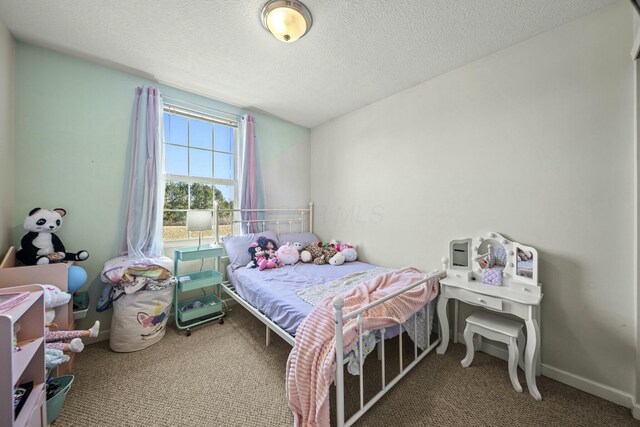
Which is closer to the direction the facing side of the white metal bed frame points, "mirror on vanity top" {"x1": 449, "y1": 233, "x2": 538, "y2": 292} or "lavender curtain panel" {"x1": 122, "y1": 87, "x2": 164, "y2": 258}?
the mirror on vanity top

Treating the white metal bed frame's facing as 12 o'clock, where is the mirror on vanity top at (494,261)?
The mirror on vanity top is roughly at 10 o'clock from the white metal bed frame.

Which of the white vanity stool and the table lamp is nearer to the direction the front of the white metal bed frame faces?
the white vanity stool

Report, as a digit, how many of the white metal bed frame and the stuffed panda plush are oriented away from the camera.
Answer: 0

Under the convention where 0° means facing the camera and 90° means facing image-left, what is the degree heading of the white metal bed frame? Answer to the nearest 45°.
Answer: approximately 315°

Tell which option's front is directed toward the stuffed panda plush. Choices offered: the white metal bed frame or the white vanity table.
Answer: the white vanity table

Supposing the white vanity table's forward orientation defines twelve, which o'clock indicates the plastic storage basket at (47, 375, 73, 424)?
The plastic storage basket is roughly at 12 o'clock from the white vanity table.

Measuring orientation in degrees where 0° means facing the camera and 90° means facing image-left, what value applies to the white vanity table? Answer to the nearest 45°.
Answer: approximately 45°

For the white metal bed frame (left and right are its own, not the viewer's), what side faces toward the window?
back
